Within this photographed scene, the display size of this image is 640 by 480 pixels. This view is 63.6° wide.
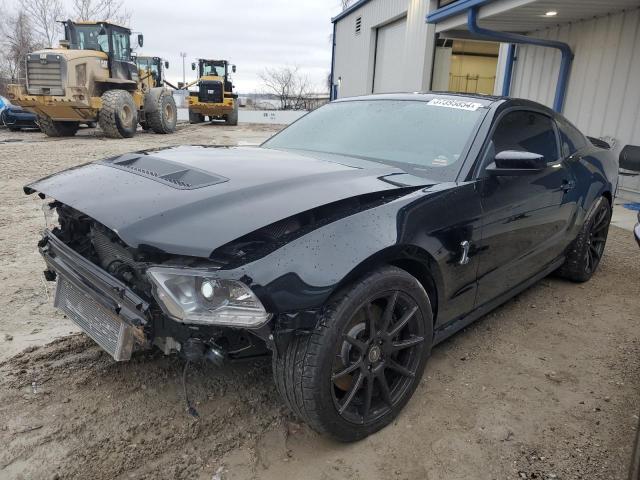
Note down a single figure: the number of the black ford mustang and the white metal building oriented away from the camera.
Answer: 0

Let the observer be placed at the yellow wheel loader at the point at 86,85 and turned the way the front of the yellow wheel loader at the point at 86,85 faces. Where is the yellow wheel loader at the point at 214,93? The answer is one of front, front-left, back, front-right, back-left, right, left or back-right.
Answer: front

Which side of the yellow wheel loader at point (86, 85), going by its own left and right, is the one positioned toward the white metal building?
right

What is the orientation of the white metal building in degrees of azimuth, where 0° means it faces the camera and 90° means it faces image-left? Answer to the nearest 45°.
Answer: approximately 45°

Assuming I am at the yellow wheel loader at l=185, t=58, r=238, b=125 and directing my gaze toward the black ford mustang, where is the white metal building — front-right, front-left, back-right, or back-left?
front-left

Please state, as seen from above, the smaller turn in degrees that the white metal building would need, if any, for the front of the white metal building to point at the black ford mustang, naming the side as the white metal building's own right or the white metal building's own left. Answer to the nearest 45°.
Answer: approximately 45° to the white metal building's own left

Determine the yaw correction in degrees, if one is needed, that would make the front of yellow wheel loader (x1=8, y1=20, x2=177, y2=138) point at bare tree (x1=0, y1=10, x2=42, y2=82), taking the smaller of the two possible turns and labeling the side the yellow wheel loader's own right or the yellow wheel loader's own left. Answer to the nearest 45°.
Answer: approximately 45° to the yellow wheel loader's own left

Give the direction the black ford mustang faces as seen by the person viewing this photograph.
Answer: facing the viewer and to the left of the viewer

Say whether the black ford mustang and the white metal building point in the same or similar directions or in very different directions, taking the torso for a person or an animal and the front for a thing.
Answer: same or similar directions
